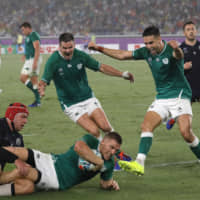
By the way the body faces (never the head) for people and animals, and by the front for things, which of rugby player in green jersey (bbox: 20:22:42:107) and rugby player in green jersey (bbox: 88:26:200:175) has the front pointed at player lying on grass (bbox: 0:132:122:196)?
rugby player in green jersey (bbox: 88:26:200:175)

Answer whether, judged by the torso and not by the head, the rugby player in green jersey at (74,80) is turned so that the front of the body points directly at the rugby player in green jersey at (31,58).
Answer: no

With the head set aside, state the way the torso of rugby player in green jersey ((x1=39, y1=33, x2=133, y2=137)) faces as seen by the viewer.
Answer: toward the camera

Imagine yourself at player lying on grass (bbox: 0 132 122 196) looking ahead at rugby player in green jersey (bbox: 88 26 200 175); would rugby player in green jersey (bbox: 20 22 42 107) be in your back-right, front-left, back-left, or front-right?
front-left

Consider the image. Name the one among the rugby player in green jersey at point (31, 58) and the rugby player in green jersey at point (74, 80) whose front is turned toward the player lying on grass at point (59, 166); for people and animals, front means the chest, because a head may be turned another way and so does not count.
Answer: the rugby player in green jersey at point (74, 80)

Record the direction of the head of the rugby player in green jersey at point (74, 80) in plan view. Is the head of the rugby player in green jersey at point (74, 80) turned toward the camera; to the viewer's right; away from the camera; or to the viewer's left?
toward the camera

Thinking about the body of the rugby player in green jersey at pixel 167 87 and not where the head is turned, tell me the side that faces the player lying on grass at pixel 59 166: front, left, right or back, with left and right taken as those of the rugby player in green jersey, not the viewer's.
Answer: front

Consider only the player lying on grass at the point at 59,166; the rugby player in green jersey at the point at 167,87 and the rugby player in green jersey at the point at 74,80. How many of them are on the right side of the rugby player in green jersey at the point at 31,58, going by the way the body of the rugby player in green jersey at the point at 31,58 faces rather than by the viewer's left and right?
0

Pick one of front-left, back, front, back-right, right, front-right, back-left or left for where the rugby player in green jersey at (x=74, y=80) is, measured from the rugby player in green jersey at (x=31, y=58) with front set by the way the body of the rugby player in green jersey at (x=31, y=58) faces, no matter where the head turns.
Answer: left

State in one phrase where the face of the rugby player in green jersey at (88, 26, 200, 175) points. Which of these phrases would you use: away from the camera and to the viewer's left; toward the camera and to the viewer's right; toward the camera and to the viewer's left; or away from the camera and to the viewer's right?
toward the camera and to the viewer's left

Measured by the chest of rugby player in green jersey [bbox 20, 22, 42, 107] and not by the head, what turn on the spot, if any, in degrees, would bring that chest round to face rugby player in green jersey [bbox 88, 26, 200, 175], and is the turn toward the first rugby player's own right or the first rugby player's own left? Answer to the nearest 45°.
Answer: approximately 90° to the first rugby player's own left

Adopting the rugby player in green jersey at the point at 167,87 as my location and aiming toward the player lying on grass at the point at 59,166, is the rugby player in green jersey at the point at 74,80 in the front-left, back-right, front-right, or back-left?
front-right

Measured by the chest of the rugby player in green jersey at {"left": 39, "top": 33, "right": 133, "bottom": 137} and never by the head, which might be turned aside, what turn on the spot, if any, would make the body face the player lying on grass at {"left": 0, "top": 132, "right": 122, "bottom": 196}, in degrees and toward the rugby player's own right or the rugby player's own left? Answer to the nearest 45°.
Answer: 0° — they already face them

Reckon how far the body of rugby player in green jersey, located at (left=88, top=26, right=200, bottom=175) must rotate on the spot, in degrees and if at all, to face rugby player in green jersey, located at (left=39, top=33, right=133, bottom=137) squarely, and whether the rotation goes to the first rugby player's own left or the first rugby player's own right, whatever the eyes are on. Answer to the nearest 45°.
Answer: approximately 45° to the first rugby player's own right
